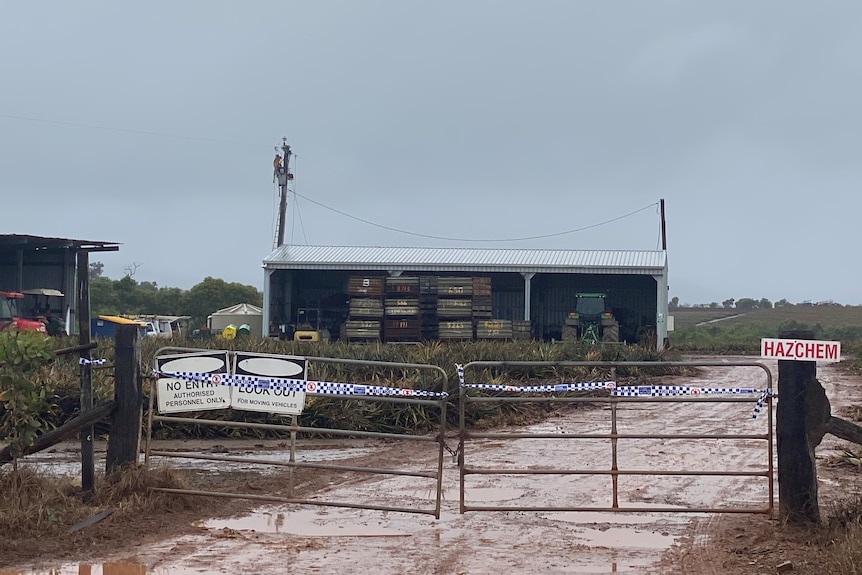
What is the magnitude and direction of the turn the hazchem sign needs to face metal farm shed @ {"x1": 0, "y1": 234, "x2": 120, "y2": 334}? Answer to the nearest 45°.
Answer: approximately 135° to its right

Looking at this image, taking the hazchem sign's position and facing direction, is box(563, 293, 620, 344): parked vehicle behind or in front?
behind

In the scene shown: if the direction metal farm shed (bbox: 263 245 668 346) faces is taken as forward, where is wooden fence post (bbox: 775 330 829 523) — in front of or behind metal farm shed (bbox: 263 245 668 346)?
in front

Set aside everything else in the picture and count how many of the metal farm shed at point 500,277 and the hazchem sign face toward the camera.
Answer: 2

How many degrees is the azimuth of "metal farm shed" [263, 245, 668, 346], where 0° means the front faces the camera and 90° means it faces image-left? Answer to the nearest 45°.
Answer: approximately 0°

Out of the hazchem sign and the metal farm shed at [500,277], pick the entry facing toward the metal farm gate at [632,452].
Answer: the metal farm shed

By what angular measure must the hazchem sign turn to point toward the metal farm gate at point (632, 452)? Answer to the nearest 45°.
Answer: approximately 135° to its right

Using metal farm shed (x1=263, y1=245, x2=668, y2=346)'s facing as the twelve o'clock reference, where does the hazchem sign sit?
The hazchem sign is roughly at 12 o'clock from the metal farm shed.

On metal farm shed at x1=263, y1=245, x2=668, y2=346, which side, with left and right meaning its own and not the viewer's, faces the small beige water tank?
right

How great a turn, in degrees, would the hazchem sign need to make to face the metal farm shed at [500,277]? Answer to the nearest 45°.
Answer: approximately 180°
